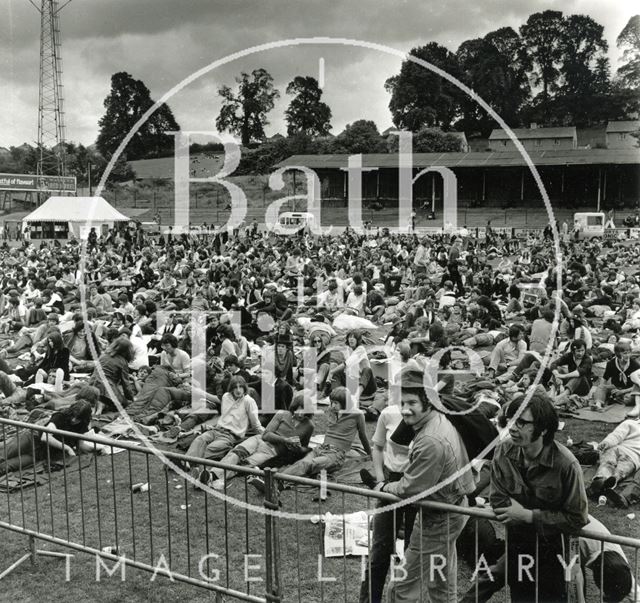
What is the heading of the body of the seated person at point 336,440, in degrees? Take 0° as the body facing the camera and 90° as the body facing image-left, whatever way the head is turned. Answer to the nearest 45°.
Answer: approximately 45°

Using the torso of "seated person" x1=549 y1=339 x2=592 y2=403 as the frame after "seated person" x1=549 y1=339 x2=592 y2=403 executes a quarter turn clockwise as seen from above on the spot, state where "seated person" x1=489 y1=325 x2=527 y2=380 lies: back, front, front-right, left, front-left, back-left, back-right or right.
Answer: front

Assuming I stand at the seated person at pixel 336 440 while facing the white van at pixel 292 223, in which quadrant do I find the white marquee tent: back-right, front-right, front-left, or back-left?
front-left

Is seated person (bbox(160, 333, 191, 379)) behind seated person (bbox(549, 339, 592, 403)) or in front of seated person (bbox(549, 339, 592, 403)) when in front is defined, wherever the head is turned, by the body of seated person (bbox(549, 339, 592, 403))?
in front

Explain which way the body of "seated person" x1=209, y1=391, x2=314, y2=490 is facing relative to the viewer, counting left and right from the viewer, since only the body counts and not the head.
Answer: facing the viewer and to the left of the viewer

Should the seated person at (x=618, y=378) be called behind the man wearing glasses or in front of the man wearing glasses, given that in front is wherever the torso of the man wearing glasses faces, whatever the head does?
behind

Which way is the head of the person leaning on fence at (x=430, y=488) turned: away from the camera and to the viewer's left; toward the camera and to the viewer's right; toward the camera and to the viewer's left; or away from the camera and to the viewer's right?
toward the camera and to the viewer's left

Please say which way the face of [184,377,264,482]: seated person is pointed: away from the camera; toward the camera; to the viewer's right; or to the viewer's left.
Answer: toward the camera

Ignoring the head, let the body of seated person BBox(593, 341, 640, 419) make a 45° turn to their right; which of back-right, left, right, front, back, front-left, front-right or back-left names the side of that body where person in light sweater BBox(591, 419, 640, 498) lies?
front-left
